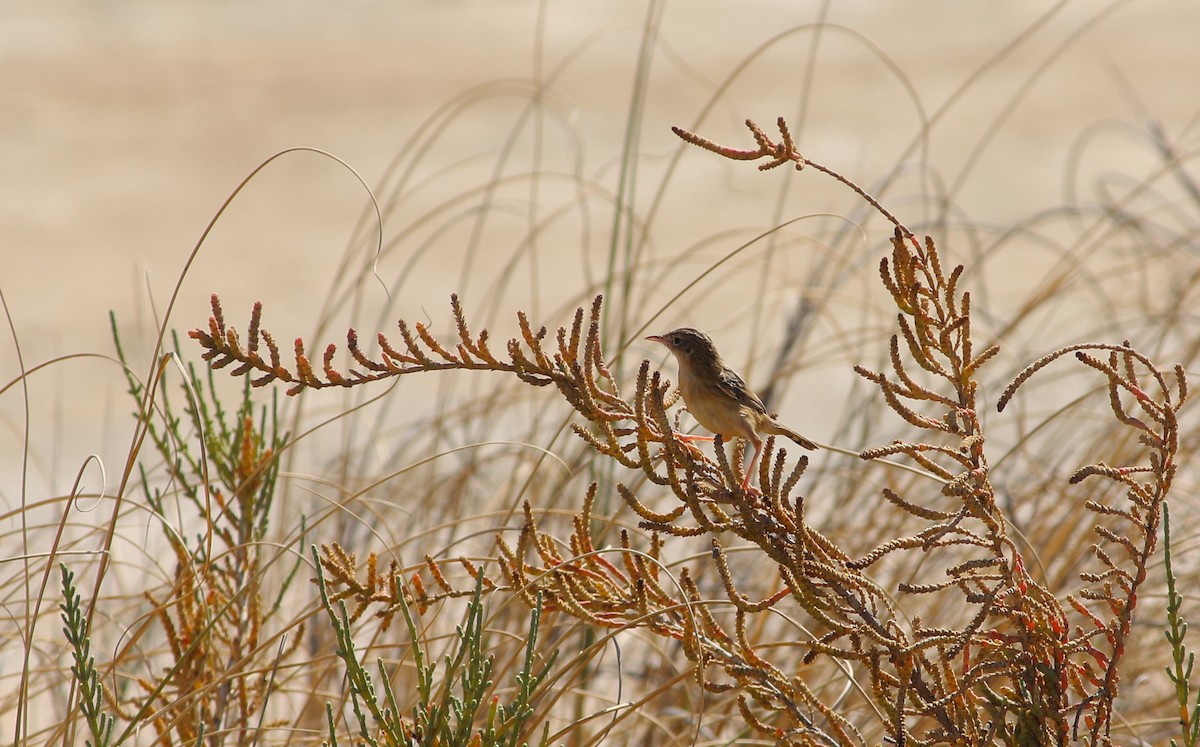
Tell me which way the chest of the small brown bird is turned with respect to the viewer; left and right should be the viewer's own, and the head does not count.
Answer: facing to the left of the viewer
